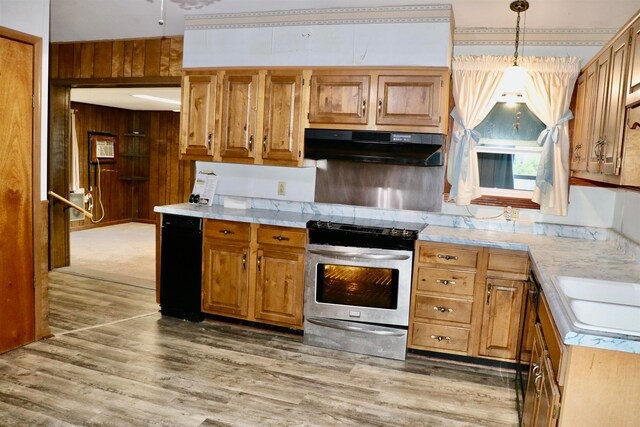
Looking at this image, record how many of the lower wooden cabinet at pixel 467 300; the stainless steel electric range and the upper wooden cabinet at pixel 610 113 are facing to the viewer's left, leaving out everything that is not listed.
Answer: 1

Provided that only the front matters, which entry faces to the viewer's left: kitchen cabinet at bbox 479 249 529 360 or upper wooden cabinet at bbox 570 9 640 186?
the upper wooden cabinet

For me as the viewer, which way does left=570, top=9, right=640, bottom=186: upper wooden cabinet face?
facing to the left of the viewer

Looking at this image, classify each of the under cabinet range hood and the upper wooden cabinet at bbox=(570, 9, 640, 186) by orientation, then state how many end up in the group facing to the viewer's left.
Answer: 1

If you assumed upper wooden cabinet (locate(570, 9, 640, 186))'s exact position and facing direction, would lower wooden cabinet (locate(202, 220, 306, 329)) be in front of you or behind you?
in front

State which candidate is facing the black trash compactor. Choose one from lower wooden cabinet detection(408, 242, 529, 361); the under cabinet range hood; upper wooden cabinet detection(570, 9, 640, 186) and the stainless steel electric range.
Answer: the upper wooden cabinet

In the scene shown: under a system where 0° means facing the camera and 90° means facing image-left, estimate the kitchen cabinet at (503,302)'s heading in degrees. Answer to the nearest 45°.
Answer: approximately 0°

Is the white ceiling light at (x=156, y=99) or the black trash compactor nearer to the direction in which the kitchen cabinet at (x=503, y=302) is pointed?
the black trash compactor

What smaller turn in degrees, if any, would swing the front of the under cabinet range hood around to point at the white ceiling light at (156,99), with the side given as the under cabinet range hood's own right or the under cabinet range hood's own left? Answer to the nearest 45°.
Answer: approximately 135° to the under cabinet range hood's own right

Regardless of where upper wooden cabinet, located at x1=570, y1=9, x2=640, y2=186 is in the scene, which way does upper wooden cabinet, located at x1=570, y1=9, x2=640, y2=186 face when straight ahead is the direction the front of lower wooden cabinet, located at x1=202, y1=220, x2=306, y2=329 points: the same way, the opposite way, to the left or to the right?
to the right

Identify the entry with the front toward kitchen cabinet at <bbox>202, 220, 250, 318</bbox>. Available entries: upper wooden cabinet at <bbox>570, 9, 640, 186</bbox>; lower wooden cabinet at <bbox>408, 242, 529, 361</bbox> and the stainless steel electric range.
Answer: the upper wooden cabinet

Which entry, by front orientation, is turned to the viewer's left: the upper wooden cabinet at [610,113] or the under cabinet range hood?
the upper wooden cabinet
